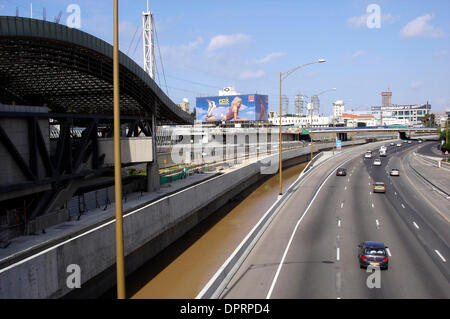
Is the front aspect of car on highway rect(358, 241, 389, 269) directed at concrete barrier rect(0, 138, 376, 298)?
no

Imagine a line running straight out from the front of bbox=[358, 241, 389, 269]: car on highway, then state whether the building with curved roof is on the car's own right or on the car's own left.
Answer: on the car's own left

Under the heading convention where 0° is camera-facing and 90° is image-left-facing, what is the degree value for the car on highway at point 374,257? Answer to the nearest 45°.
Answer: approximately 180°
